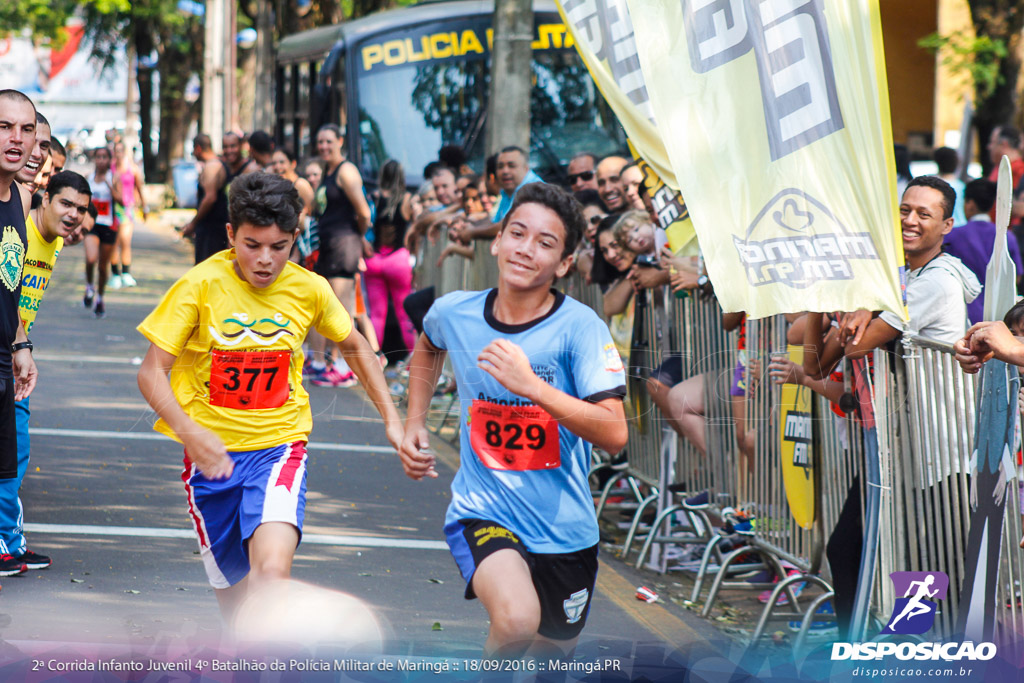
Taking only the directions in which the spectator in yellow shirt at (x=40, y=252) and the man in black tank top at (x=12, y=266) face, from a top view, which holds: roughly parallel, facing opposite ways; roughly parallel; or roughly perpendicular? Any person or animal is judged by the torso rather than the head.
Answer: roughly parallel

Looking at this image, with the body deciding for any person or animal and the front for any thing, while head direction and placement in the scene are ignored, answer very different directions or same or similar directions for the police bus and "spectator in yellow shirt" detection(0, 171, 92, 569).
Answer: same or similar directions

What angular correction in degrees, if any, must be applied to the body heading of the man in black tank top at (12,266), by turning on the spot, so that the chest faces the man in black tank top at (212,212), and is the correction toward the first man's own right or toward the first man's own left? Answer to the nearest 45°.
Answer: approximately 135° to the first man's own left

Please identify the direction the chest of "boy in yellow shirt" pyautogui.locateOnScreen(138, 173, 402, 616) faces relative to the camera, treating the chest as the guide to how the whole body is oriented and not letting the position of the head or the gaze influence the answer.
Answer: toward the camera

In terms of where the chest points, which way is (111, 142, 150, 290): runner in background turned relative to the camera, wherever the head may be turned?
toward the camera

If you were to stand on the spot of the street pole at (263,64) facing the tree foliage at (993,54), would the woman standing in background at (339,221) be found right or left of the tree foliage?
right

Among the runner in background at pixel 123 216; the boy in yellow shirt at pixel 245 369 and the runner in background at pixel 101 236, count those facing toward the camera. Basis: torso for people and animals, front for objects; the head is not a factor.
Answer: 3

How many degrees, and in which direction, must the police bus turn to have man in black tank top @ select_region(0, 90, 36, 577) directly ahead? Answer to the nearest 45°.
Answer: approximately 45° to its right

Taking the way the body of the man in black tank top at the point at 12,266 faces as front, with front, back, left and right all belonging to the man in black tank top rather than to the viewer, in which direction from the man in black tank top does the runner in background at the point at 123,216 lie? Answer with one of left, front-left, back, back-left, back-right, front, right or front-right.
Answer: back-left

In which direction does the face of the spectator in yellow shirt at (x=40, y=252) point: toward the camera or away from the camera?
toward the camera

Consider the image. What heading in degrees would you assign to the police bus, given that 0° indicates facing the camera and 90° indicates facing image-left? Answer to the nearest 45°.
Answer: approximately 315°

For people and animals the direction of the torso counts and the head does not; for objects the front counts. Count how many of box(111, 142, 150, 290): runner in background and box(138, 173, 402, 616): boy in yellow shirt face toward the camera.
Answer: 2

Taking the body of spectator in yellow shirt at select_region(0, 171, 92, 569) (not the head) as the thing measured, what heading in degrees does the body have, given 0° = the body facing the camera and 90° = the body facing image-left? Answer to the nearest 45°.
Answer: approximately 315°

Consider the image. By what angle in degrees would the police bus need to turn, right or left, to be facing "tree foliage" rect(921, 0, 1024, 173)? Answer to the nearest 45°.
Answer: approximately 45° to its left

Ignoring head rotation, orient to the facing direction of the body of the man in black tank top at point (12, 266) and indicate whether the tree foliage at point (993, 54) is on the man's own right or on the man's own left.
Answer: on the man's own left
